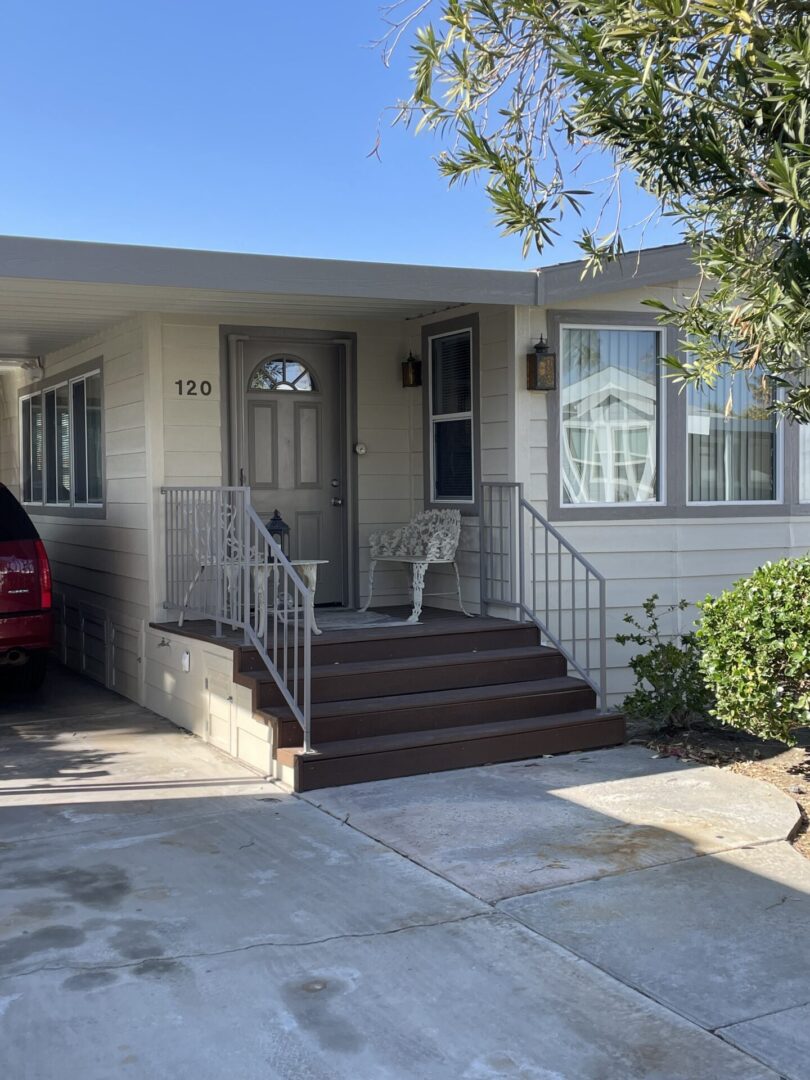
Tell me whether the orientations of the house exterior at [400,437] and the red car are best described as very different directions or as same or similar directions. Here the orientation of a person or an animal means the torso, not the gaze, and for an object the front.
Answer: very different directions

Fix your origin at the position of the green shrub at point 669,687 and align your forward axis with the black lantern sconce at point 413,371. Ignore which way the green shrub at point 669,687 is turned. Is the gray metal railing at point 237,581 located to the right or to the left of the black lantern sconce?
left

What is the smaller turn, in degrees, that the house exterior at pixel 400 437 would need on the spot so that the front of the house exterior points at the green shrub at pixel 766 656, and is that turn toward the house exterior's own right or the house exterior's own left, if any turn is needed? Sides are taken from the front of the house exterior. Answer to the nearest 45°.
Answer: approximately 45° to the house exterior's own left

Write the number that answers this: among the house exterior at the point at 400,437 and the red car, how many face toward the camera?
1

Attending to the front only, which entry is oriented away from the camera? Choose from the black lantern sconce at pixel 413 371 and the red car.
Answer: the red car

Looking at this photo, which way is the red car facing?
away from the camera

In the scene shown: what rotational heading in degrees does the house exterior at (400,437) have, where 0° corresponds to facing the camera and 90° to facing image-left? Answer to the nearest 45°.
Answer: approximately 0°

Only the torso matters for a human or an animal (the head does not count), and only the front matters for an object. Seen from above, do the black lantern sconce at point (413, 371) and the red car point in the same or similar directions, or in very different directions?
very different directions

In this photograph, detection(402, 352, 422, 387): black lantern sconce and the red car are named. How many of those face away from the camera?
1

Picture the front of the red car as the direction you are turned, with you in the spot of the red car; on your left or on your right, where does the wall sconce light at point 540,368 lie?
on your right
